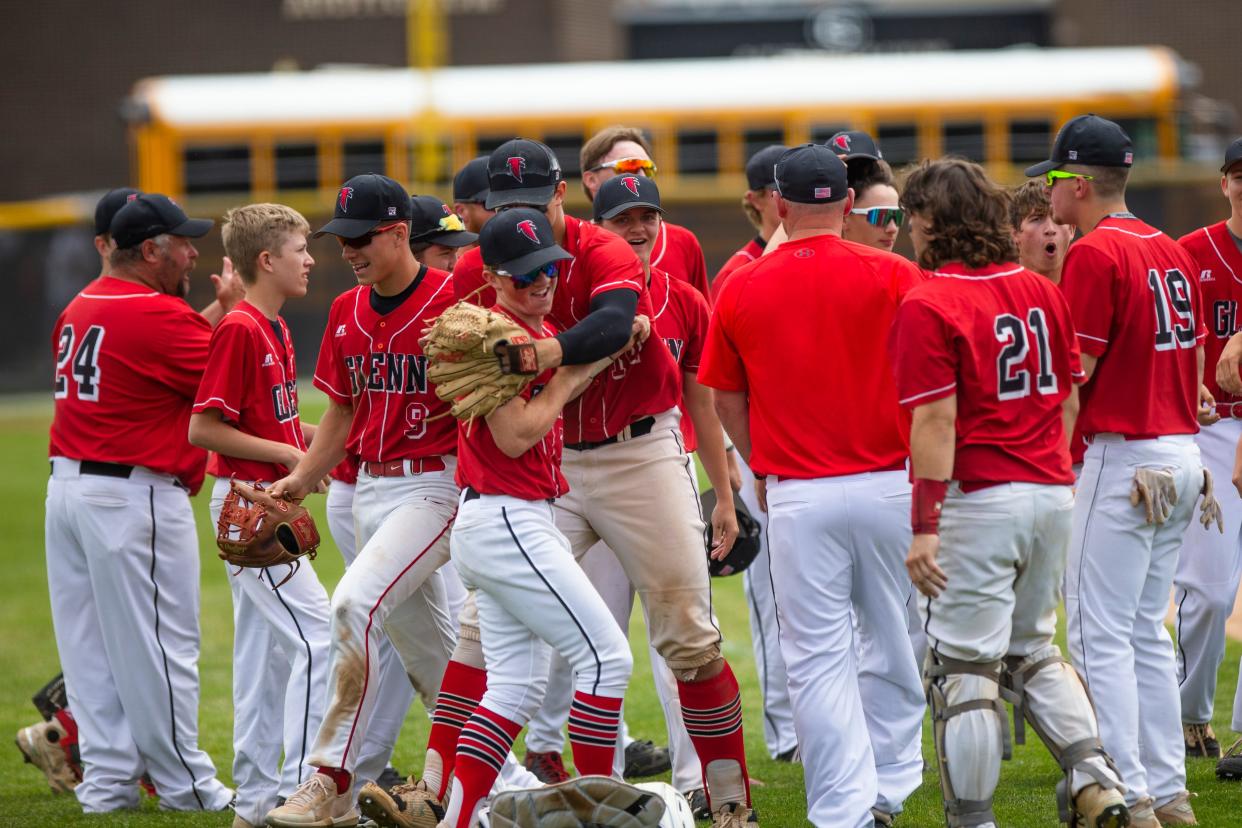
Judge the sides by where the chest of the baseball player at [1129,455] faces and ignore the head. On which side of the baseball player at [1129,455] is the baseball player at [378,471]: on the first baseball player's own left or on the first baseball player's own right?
on the first baseball player's own left

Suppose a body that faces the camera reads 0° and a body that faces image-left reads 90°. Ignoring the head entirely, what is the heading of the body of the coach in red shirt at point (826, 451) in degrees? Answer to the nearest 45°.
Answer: approximately 180°

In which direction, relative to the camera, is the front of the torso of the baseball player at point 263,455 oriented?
to the viewer's right

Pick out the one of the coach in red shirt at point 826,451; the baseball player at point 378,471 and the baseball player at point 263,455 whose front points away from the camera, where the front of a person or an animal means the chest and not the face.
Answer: the coach in red shirt

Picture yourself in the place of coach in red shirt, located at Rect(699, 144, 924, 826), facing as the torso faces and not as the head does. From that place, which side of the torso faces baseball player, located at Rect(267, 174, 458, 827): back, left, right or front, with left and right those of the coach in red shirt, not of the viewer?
left

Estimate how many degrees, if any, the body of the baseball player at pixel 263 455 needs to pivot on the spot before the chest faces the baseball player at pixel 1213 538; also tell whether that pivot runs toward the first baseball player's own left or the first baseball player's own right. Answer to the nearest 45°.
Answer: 0° — they already face them

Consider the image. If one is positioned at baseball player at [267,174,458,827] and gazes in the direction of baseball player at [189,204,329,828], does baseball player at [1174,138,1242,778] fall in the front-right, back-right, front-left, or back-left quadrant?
back-right

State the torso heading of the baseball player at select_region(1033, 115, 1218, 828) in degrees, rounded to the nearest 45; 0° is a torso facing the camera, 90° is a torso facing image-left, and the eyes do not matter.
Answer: approximately 135°

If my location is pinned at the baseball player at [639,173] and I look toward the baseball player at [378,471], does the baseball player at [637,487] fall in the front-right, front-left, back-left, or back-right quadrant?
front-left

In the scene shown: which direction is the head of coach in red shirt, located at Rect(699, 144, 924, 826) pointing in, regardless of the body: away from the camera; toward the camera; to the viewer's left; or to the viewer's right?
away from the camera

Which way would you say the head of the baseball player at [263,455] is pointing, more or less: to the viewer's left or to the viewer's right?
to the viewer's right

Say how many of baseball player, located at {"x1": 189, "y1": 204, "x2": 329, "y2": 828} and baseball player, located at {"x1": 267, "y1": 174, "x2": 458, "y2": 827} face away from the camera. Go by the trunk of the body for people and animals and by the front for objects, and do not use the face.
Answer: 0
